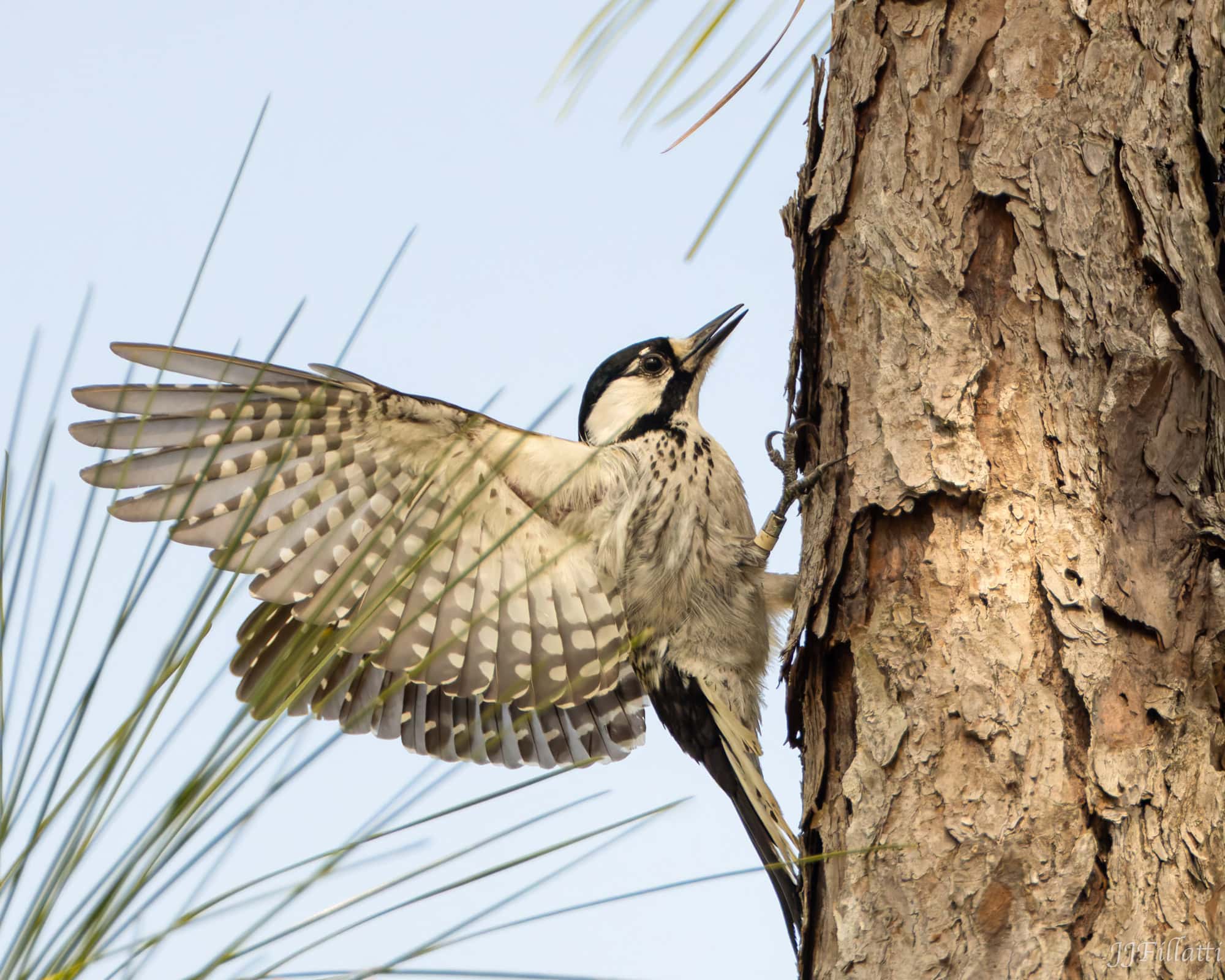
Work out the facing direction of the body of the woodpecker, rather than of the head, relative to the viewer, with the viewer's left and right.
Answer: facing to the right of the viewer
